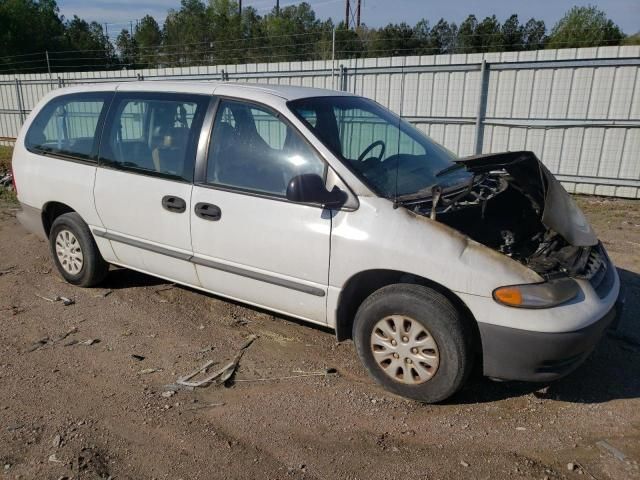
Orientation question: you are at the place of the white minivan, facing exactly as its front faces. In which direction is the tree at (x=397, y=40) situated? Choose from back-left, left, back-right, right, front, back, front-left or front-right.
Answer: back-left

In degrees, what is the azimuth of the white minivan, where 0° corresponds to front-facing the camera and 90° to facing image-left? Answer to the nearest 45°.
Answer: approximately 315°

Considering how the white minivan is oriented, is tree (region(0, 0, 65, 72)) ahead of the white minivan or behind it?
behind

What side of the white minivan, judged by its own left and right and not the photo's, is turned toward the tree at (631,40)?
left

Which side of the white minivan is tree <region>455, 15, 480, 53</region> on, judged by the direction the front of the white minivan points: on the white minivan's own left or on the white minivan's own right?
on the white minivan's own left

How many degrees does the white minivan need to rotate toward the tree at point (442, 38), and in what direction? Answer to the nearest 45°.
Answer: approximately 135° to its left

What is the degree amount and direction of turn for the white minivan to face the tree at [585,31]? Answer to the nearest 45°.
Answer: approximately 90° to its left
